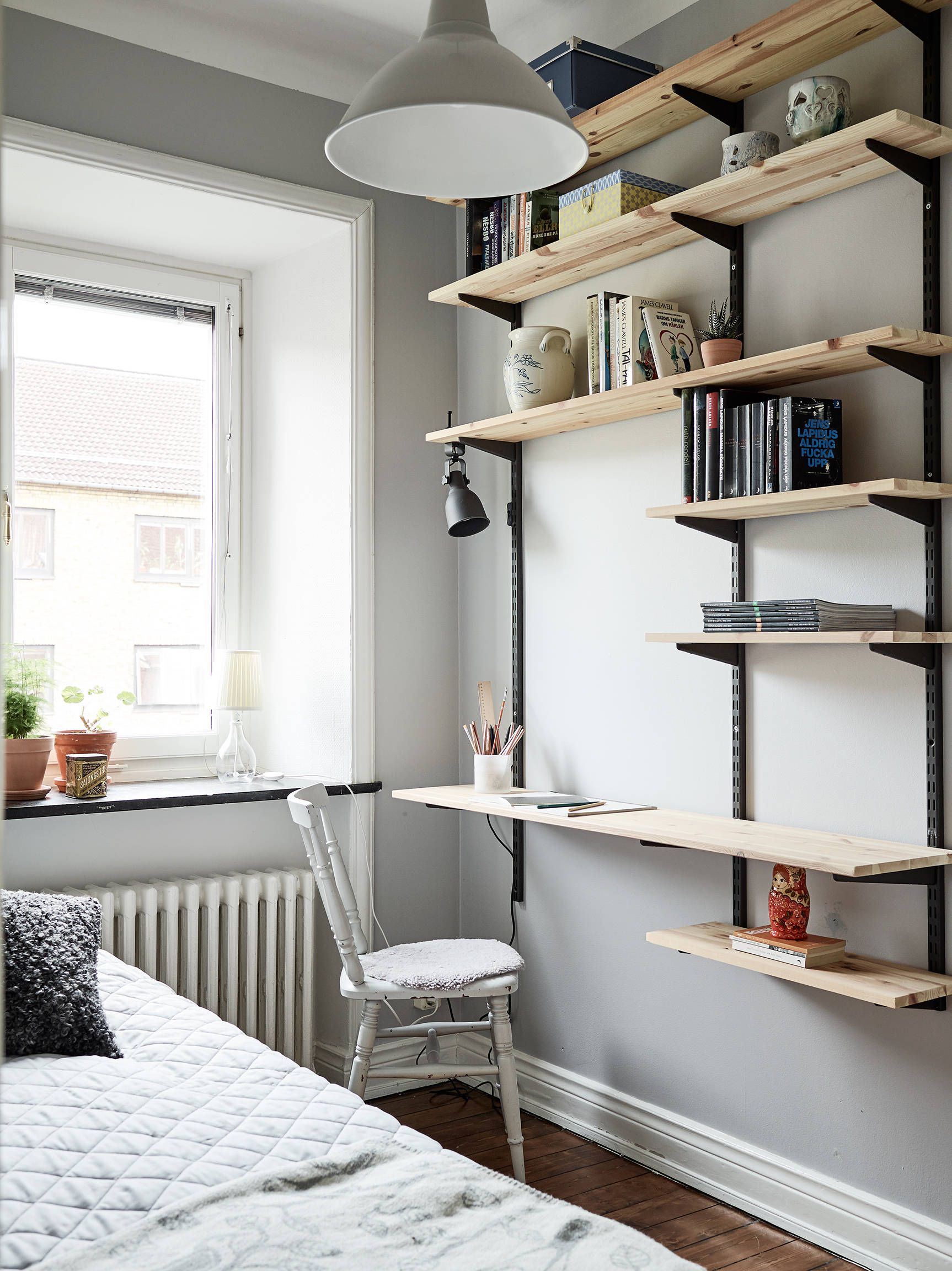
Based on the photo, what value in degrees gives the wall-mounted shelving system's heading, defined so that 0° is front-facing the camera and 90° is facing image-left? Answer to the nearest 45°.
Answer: approximately 45°

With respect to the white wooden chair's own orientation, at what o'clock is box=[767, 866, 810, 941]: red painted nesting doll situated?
The red painted nesting doll is roughly at 1 o'clock from the white wooden chair.

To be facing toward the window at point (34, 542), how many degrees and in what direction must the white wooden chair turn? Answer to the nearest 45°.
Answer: approximately 135° to its left

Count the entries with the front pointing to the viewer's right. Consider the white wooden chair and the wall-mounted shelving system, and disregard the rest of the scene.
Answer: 1

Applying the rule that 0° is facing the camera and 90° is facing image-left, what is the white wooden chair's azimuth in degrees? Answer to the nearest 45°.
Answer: approximately 270°
